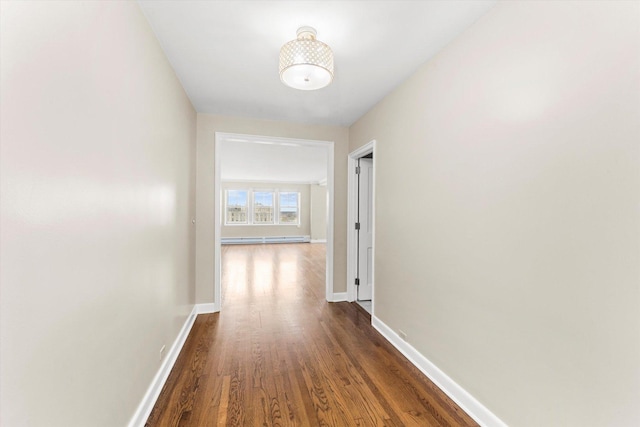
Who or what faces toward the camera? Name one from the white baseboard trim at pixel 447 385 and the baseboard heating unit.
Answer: the baseboard heating unit

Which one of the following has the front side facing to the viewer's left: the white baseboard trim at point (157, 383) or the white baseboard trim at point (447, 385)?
the white baseboard trim at point (447, 385)

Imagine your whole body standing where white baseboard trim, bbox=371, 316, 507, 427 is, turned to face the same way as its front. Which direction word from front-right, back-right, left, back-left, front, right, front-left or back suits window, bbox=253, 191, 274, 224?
front-right

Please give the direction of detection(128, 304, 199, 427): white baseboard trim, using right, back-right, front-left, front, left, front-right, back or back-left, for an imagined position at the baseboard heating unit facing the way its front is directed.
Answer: front

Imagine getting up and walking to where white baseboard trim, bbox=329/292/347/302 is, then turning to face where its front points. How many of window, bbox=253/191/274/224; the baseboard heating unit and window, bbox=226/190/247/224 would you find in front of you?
0

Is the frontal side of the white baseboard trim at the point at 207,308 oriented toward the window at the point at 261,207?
no

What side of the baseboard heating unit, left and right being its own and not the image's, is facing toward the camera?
front

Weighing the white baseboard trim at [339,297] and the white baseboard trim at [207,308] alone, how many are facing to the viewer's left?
0

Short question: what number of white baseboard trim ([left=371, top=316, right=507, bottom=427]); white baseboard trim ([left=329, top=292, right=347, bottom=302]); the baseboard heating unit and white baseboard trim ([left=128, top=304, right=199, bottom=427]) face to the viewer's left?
1

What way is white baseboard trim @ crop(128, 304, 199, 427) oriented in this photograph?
to the viewer's right

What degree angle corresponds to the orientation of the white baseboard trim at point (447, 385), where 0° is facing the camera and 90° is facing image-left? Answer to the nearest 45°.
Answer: approximately 90°

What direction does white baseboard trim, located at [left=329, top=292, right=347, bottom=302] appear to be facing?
toward the camera

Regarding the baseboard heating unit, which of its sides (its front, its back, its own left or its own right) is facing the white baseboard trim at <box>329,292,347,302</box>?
front

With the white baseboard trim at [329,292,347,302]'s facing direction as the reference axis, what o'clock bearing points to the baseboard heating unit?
The baseboard heating unit is roughly at 5 o'clock from the white baseboard trim.

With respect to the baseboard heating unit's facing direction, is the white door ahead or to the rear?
ahead
